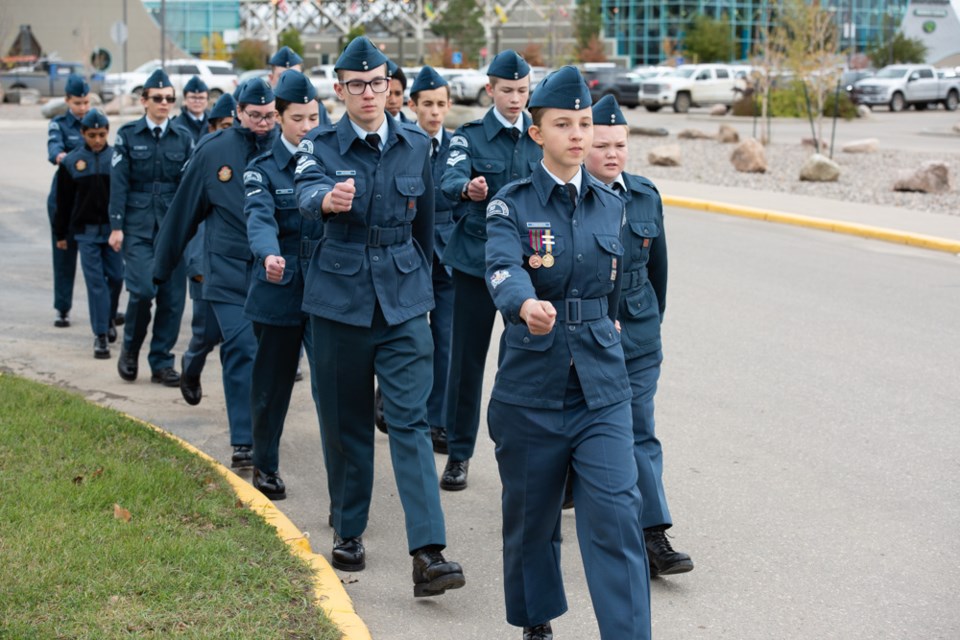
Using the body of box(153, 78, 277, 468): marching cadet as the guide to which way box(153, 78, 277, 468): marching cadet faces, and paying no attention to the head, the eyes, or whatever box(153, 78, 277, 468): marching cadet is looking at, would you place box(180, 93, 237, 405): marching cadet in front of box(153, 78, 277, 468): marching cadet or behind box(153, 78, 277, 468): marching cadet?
behind

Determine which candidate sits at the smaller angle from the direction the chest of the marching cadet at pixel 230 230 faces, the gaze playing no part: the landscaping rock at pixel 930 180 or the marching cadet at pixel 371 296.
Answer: the marching cadet

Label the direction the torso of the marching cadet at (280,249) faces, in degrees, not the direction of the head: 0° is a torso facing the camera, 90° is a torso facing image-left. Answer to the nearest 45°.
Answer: approximately 315°

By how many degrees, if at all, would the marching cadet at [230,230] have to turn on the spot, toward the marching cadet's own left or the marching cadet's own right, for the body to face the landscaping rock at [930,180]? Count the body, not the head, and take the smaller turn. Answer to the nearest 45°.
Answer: approximately 90° to the marching cadet's own left

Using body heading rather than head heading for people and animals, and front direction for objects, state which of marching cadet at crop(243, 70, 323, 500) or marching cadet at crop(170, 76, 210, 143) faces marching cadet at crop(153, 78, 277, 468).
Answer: marching cadet at crop(170, 76, 210, 143)

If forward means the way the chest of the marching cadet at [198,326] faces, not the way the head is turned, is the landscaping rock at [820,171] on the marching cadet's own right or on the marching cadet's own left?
on the marching cadet's own left
